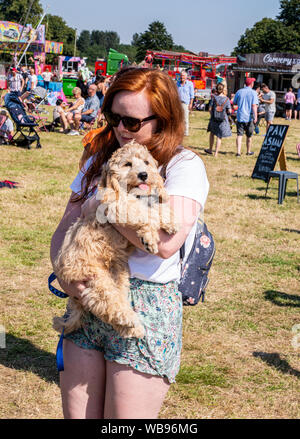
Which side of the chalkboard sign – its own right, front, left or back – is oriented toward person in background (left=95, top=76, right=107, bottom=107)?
right

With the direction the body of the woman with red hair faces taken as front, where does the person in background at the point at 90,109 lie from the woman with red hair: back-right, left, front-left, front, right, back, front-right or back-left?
back-right

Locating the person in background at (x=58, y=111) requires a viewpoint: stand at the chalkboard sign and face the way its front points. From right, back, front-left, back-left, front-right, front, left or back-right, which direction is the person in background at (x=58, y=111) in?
right

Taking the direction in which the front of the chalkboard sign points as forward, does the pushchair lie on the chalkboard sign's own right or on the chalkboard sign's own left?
on the chalkboard sign's own right
